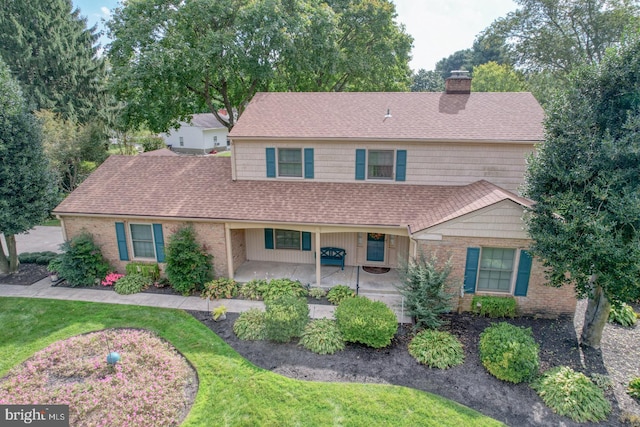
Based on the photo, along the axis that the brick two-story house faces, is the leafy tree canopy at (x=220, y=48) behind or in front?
behind

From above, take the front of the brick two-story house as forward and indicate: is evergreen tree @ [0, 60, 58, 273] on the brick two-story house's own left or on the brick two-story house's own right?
on the brick two-story house's own right

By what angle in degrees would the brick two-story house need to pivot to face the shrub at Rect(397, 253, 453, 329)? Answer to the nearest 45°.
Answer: approximately 45° to its left

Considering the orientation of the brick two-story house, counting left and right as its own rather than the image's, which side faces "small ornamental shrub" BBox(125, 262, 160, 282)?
right

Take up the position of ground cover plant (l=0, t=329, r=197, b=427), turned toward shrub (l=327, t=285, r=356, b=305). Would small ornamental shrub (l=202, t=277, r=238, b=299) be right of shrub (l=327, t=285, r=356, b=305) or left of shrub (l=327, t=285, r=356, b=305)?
left

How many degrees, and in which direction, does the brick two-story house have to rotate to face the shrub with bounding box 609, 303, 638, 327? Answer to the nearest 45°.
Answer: approximately 45° to its left

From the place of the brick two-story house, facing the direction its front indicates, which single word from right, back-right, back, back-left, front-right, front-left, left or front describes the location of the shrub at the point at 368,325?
front

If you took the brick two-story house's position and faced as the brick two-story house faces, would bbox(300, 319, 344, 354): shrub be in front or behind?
in front

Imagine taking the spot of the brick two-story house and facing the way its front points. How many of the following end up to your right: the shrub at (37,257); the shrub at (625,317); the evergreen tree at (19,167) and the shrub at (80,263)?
3

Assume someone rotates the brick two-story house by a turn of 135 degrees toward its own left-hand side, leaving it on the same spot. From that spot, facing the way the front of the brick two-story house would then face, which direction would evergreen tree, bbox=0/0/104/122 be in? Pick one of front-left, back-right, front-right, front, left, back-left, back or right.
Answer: left

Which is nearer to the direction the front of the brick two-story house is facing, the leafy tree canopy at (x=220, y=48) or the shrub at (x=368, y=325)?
the shrub

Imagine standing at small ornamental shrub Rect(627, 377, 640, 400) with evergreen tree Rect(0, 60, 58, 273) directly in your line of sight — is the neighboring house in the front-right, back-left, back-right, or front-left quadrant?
front-right

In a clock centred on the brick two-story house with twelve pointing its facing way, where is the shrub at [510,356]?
The shrub is roughly at 11 o'clock from the brick two-story house.

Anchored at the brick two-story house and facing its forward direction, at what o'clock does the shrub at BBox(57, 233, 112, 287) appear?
The shrub is roughly at 3 o'clock from the brick two-story house.

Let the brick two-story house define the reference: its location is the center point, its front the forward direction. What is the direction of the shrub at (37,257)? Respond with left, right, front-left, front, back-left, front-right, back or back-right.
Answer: right

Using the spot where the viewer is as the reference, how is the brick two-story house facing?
facing the viewer

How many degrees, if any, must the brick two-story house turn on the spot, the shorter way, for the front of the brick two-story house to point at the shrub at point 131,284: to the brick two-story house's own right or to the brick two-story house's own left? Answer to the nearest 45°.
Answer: approximately 90° to the brick two-story house's own right
